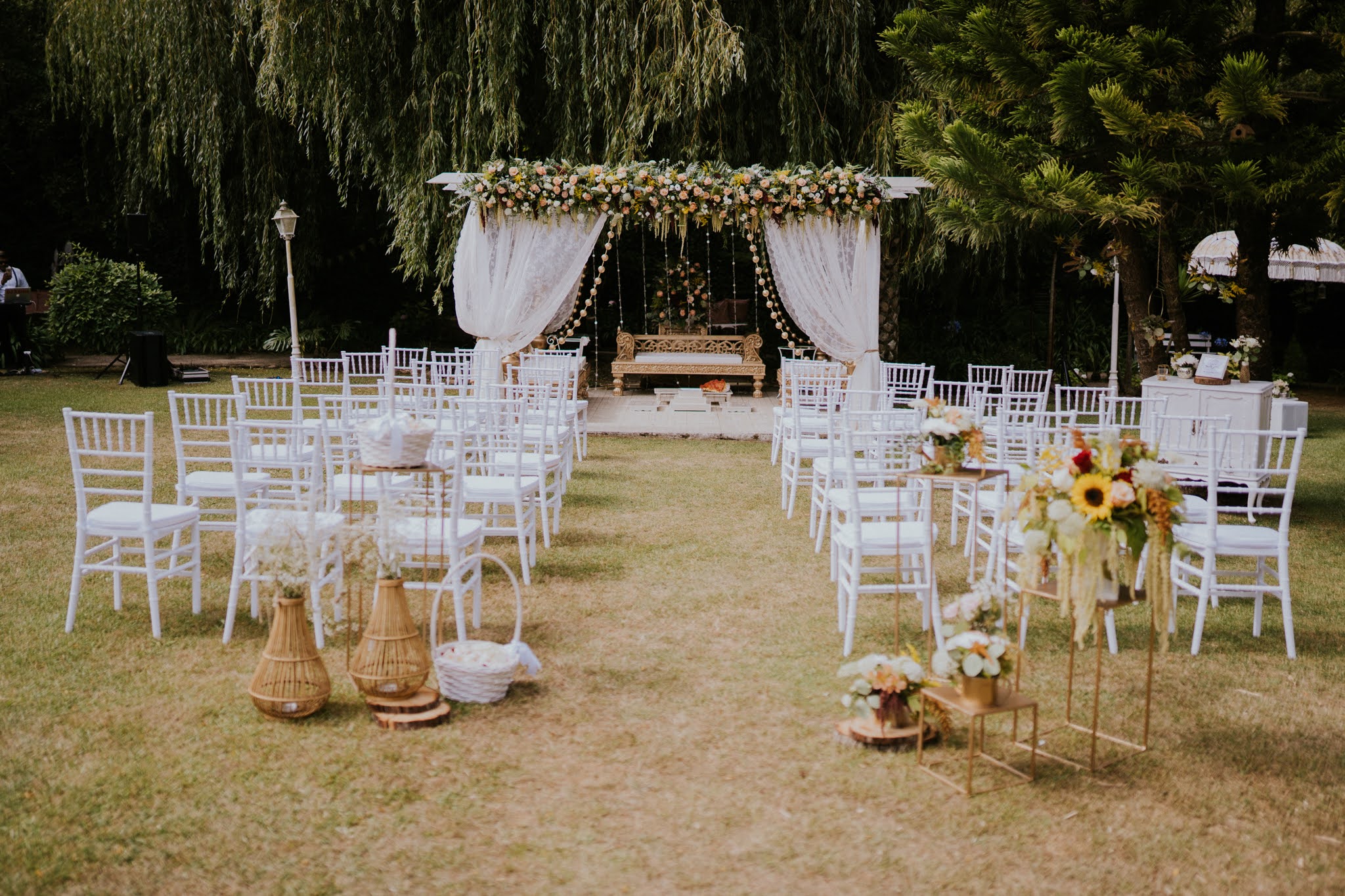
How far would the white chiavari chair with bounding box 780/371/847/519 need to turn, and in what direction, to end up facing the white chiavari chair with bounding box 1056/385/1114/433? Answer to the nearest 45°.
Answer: approximately 45° to its right

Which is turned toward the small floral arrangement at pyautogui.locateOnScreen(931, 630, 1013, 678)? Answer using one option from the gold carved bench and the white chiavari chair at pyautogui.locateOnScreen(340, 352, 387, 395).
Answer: the gold carved bench

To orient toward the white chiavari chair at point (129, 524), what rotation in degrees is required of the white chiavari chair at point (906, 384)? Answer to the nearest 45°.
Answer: approximately 135° to its left

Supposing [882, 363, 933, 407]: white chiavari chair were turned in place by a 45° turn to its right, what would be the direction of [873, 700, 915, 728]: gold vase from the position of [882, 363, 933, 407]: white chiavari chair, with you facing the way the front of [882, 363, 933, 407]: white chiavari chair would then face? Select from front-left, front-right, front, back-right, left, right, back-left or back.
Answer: back-right

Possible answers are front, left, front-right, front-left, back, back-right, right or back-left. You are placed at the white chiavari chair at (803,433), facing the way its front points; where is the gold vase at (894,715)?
back

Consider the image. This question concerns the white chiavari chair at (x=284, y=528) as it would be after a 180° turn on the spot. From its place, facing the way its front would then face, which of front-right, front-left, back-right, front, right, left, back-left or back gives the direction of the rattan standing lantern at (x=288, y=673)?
front

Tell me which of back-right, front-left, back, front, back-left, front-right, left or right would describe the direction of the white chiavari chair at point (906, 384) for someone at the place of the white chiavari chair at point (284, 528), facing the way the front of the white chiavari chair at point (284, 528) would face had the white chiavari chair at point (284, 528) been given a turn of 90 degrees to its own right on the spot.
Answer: front-left

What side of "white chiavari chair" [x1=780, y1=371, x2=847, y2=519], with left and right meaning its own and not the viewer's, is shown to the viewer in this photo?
back

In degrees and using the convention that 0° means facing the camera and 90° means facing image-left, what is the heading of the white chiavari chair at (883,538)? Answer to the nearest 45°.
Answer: approximately 180°

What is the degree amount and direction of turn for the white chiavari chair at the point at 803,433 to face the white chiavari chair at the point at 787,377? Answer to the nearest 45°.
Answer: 0° — it already faces it

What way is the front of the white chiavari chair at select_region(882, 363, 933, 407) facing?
away from the camera

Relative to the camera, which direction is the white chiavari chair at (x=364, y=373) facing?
away from the camera

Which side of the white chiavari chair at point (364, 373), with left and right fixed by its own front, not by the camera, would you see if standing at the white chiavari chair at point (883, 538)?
back

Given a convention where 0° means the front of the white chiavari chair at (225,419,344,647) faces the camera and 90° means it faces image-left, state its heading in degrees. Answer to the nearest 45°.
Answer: approximately 180°

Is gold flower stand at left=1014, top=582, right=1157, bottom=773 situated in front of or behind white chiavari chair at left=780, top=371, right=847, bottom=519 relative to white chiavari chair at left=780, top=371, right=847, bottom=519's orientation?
behind
